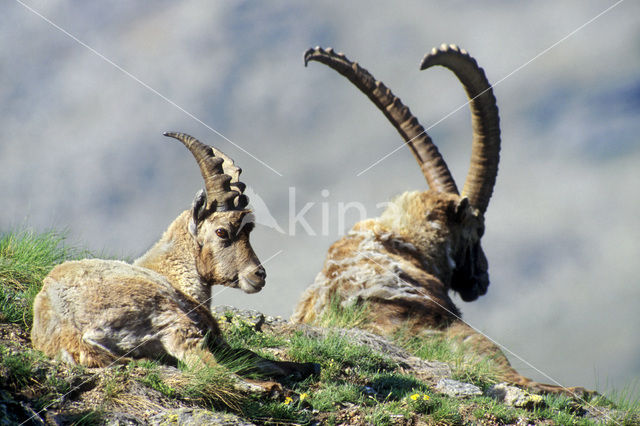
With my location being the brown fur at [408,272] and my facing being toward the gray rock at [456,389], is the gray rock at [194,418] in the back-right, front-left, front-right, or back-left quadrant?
front-right

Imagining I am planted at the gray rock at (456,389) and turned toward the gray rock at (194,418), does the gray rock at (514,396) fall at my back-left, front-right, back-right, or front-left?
back-left

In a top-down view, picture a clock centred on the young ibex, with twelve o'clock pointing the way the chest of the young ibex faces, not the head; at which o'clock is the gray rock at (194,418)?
The gray rock is roughly at 2 o'clock from the young ibex.

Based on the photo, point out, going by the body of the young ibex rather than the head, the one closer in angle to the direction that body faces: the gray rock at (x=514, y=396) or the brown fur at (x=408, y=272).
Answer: the gray rock

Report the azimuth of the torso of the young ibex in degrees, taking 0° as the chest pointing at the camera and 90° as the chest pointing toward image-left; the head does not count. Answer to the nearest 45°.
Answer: approximately 270°

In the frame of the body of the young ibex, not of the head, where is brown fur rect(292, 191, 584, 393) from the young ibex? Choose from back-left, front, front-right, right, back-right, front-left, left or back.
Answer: front-left

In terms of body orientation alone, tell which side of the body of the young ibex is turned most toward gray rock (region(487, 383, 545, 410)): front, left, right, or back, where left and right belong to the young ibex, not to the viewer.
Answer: front

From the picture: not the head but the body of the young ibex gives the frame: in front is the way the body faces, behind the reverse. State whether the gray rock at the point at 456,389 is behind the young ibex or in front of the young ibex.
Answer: in front

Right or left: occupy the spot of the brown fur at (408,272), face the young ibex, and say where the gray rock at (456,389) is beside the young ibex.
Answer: left

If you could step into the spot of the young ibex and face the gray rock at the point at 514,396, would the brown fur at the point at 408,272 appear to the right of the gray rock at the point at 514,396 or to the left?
left
